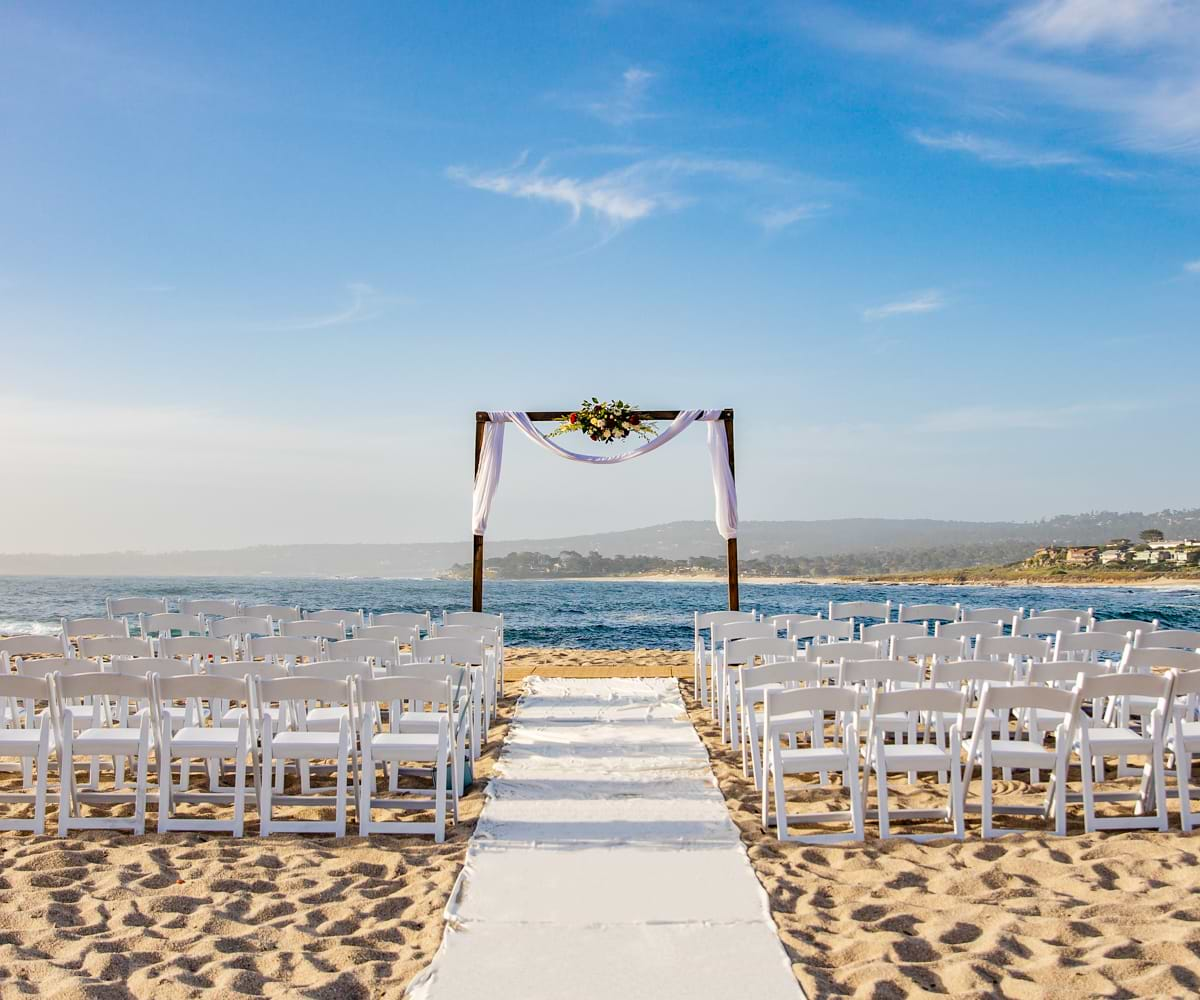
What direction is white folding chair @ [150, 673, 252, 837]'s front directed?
away from the camera

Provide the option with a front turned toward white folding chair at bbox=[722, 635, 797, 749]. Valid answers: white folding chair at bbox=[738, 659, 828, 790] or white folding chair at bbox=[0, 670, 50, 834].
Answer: white folding chair at bbox=[738, 659, 828, 790]

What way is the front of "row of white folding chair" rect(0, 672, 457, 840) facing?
away from the camera

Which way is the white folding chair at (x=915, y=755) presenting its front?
away from the camera

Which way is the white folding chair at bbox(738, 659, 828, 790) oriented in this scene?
away from the camera

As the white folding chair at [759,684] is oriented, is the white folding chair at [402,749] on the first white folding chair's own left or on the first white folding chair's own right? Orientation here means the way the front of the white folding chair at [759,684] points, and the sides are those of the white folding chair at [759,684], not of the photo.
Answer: on the first white folding chair's own left

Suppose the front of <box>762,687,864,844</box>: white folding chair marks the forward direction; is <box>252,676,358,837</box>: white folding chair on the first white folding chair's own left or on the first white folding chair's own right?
on the first white folding chair's own left

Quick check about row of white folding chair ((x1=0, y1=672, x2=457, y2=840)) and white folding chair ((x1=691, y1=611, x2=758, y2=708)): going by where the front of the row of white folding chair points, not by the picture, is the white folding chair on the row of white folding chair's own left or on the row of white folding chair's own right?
on the row of white folding chair's own right

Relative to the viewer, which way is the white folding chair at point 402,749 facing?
away from the camera

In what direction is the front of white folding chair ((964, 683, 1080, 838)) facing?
away from the camera

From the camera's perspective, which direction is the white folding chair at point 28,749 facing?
away from the camera

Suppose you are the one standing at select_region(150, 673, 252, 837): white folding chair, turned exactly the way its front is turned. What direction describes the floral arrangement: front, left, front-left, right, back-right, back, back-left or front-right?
front-right

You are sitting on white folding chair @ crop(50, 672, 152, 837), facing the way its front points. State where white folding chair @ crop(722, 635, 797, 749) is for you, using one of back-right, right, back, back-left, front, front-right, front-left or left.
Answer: right
